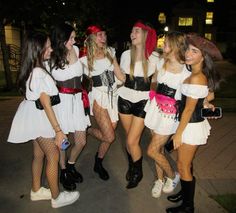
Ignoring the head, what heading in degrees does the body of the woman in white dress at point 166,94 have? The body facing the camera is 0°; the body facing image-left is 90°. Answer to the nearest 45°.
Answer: approximately 45°

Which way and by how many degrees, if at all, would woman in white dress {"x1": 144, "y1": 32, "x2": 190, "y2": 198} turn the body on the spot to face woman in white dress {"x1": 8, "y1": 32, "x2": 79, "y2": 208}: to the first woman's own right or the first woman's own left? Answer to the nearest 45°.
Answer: approximately 45° to the first woman's own right

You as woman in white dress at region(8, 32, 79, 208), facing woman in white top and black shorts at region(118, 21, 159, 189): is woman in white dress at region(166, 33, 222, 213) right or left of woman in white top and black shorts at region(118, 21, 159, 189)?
right

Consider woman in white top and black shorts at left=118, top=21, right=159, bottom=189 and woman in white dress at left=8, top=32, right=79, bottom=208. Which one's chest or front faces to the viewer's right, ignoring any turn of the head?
woman in white dress at left=8, top=32, right=79, bottom=208

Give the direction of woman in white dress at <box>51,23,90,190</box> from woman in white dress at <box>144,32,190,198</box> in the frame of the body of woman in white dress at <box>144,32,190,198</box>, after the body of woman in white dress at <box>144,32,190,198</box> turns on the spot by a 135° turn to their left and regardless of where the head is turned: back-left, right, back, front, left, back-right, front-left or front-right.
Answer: back

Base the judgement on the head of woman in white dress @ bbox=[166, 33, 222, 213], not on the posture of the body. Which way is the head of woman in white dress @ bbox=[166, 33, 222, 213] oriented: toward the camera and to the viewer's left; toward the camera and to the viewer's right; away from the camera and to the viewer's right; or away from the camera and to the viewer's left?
toward the camera and to the viewer's left

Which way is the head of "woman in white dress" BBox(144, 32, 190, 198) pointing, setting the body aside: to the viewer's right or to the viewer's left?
to the viewer's left
